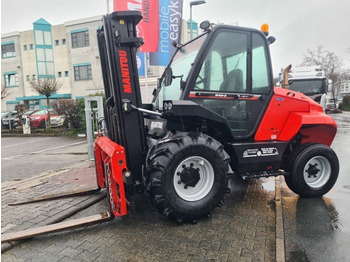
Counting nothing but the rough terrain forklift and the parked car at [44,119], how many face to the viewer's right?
0

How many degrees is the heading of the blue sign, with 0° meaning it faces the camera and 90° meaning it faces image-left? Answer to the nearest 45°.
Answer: approximately 0°

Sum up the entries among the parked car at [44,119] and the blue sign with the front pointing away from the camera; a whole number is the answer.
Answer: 0

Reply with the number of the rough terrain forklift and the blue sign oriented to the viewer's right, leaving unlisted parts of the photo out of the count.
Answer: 0

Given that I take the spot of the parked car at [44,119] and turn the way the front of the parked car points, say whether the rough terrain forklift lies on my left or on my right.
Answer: on my left

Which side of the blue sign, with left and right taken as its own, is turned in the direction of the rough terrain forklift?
front

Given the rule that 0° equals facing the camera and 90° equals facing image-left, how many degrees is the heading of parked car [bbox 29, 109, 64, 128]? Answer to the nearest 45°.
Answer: approximately 45°

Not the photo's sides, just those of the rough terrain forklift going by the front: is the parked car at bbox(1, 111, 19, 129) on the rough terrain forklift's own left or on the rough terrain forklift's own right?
on the rough terrain forklift's own right

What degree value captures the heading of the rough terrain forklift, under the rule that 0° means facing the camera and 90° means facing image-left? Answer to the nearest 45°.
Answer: approximately 45°

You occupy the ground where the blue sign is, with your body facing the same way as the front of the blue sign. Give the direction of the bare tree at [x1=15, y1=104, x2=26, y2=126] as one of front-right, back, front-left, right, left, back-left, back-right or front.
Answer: back-right

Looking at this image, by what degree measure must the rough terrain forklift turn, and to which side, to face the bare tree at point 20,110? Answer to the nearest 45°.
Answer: approximately 90° to its right
